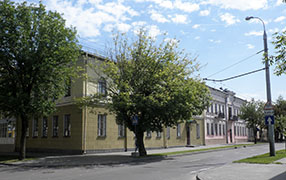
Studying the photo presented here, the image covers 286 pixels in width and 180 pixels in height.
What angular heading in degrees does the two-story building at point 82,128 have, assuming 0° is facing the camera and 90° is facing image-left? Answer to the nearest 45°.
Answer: approximately 315°

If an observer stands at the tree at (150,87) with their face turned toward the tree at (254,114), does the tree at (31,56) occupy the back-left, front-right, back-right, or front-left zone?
back-left

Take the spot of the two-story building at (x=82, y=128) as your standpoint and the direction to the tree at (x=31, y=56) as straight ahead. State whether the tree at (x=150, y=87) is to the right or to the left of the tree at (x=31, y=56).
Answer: left

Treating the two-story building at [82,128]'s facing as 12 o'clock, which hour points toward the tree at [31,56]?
The tree is roughly at 2 o'clock from the two-story building.

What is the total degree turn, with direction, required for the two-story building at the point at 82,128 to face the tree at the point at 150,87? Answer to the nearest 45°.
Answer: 0° — it already faces it
